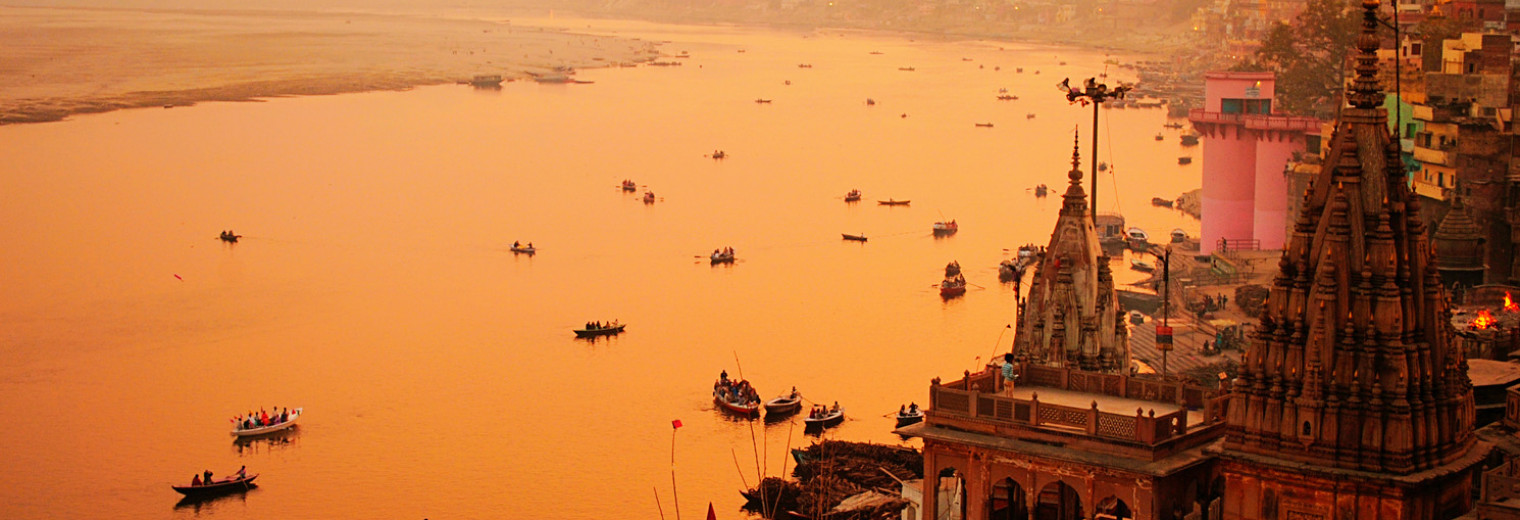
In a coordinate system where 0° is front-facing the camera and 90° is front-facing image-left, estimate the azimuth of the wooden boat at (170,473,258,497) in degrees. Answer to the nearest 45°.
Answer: approximately 90°

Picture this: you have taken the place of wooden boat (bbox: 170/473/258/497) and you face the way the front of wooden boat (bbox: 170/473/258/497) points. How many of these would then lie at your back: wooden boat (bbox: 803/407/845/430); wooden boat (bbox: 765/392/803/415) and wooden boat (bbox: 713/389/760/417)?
3
